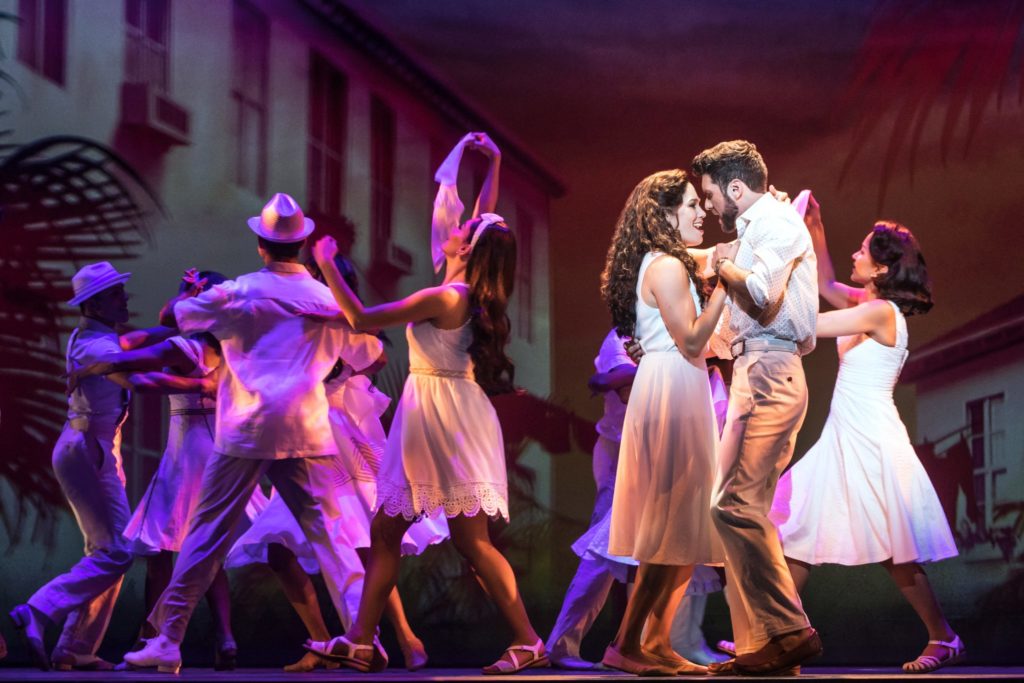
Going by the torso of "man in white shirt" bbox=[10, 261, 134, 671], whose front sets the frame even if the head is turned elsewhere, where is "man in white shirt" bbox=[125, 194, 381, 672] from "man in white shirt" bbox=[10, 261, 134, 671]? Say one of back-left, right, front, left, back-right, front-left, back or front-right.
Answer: front-right

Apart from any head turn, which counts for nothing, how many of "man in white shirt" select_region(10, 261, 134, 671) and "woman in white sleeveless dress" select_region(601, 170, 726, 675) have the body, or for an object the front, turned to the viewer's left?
0

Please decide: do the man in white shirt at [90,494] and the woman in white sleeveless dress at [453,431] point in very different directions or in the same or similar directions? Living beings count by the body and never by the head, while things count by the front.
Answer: very different directions

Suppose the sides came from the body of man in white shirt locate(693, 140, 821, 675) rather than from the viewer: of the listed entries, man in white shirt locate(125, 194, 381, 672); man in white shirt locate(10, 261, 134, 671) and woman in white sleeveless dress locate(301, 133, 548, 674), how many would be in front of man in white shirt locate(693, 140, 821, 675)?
3

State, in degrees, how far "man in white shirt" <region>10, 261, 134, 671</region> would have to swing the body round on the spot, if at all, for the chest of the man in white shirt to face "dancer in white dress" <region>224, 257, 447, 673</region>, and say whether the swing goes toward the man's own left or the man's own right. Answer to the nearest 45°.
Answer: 0° — they already face them

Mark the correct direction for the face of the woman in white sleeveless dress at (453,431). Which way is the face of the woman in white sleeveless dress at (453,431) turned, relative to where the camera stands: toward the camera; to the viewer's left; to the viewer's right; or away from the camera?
to the viewer's left

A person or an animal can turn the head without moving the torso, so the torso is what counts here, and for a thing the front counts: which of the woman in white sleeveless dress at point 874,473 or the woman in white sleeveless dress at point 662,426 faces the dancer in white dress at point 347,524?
the woman in white sleeveless dress at point 874,473

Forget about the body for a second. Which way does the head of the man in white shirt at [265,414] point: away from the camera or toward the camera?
away from the camera

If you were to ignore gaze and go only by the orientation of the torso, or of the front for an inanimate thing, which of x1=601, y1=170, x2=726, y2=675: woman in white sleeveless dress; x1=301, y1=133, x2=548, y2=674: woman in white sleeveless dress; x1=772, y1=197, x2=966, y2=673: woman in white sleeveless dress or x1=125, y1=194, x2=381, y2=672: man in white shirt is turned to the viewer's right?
x1=601, y1=170, x2=726, y2=675: woman in white sleeveless dress

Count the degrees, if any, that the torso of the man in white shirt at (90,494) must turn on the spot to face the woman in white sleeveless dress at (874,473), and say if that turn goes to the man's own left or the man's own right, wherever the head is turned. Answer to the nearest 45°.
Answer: approximately 45° to the man's own right

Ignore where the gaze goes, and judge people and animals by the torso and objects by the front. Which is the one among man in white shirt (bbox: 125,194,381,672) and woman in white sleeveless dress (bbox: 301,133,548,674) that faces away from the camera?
the man in white shirt

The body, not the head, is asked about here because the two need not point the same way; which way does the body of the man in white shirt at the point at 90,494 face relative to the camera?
to the viewer's right

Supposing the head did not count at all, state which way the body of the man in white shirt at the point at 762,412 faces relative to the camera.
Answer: to the viewer's left

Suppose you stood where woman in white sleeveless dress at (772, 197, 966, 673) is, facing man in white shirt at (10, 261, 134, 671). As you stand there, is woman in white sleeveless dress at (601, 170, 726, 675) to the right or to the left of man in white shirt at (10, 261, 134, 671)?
left

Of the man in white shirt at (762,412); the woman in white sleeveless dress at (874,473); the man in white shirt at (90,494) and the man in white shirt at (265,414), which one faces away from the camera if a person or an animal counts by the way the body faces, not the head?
the man in white shirt at (265,414)

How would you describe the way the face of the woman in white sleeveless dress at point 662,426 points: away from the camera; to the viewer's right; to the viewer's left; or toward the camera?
to the viewer's right

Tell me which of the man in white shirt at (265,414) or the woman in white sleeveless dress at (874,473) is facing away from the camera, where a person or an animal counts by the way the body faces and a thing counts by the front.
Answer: the man in white shirt

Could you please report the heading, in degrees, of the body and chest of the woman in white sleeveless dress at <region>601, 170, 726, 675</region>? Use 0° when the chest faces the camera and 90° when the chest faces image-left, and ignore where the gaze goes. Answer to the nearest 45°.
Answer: approximately 270°

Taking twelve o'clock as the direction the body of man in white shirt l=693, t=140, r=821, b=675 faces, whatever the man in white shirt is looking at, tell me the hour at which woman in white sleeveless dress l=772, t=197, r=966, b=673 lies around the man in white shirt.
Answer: The woman in white sleeveless dress is roughly at 4 o'clock from the man in white shirt.
